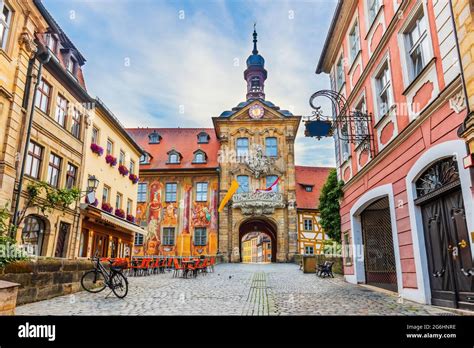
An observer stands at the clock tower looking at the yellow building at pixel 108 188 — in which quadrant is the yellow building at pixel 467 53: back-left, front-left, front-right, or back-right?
front-left

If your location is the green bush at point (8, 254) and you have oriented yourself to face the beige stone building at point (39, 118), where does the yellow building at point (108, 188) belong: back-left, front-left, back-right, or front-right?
front-right

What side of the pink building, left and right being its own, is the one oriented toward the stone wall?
front

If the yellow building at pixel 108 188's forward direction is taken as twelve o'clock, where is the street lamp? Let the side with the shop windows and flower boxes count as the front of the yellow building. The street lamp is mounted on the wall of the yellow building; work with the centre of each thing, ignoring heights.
The street lamp is roughly at 2 o'clock from the yellow building.

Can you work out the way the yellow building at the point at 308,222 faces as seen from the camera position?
facing the viewer

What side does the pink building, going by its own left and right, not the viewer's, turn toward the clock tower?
right

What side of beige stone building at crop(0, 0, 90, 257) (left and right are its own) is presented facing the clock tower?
left

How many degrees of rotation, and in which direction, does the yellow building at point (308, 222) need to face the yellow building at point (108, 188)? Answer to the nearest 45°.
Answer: approximately 45° to its right

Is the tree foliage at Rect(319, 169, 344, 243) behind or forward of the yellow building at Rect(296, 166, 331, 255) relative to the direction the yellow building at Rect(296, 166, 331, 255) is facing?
forward

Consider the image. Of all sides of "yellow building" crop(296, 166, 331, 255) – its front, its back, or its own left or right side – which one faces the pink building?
front

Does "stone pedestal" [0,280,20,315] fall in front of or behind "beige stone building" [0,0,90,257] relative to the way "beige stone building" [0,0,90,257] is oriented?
in front

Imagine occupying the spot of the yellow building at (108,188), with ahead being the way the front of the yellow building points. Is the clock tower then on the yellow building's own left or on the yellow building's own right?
on the yellow building's own left

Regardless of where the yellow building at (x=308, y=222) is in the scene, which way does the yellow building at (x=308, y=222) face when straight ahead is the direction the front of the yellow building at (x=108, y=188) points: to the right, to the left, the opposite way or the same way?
to the right

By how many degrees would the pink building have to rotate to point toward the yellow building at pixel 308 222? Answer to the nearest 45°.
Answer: approximately 135° to its right

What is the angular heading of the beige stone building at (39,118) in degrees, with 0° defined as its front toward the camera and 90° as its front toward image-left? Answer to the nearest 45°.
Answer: approximately 315°

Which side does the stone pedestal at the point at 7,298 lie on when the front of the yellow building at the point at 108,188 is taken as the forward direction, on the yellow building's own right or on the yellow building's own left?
on the yellow building's own right

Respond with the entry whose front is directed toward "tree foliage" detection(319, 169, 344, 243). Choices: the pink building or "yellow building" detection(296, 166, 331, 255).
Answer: the yellow building

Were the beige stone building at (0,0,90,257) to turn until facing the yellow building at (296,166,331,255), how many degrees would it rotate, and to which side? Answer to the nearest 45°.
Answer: approximately 90° to its left

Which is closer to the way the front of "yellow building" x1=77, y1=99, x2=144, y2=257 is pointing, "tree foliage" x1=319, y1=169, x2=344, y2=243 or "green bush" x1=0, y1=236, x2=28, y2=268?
the tree foliage

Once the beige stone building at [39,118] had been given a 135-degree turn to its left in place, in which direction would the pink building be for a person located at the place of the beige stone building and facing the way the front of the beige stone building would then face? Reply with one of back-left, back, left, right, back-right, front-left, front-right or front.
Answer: back-right
